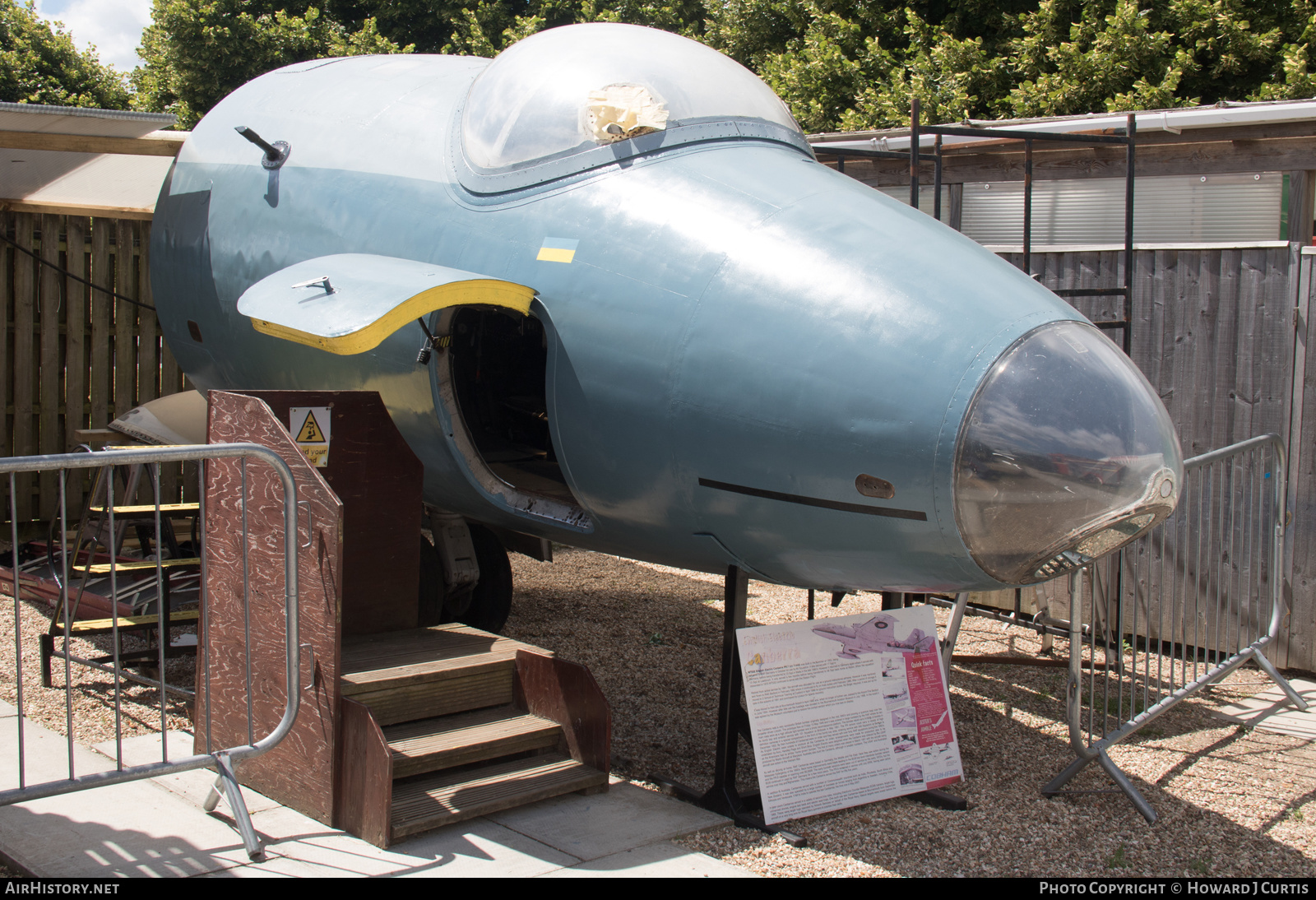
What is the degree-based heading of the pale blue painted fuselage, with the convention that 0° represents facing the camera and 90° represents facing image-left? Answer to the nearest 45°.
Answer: approximately 315°

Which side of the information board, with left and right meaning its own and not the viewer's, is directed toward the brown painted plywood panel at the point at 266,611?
right

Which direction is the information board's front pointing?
toward the camera

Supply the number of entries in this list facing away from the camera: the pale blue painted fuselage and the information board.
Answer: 0

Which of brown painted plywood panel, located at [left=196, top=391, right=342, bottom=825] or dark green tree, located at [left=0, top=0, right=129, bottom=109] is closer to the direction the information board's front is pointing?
the brown painted plywood panel

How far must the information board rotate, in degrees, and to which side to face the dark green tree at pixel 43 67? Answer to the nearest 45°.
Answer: approximately 135° to its right

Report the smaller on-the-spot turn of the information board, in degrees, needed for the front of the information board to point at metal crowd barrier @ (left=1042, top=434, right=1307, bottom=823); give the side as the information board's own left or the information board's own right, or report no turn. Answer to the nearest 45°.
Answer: approximately 135° to the information board's own left
